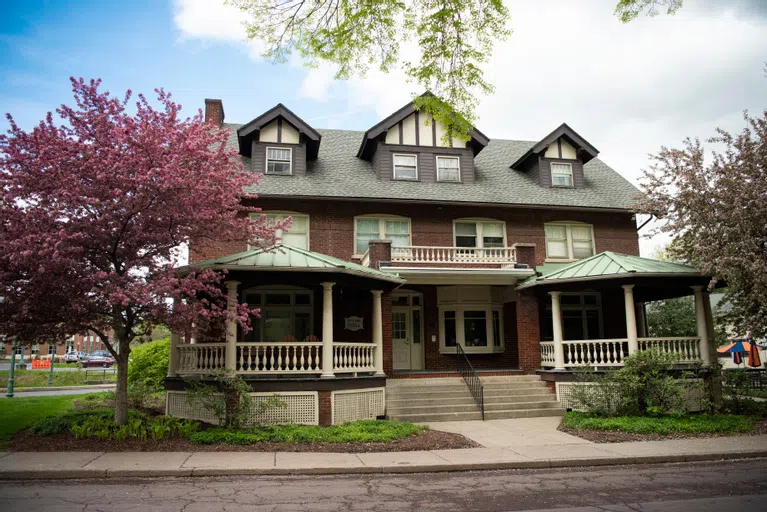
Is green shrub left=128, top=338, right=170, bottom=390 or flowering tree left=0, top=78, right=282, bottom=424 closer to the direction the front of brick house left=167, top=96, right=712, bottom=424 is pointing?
the flowering tree

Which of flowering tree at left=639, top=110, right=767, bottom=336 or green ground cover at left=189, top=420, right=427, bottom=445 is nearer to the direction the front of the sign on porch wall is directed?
the green ground cover

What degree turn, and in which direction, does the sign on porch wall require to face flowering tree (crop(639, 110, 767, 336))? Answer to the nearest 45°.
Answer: approximately 45° to its left

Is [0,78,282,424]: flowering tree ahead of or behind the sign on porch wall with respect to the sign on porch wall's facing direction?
ahead

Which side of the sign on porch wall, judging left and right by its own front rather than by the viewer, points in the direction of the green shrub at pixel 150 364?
right

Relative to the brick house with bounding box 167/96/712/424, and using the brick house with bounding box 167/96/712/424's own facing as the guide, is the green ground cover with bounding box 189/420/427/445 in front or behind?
in front

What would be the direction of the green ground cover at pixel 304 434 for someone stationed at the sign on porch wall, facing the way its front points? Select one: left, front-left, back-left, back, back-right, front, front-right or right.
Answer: front

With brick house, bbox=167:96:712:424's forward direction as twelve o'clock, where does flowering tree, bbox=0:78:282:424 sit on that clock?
The flowering tree is roughly at 1 o'clock from the brick house.

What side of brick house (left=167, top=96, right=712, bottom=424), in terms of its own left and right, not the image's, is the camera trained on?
front

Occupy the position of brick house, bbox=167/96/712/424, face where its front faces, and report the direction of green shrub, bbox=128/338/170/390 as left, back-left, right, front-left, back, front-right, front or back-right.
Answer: right

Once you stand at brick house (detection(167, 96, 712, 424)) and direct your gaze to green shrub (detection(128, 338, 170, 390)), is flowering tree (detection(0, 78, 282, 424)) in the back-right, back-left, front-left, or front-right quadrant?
front-left
